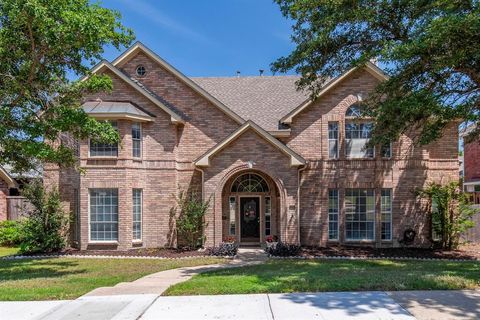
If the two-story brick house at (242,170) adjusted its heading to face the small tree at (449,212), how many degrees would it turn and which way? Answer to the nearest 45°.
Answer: approximately 90° to its left

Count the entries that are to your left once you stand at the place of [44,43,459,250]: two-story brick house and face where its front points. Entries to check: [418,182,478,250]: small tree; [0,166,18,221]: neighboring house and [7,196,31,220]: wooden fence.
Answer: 1

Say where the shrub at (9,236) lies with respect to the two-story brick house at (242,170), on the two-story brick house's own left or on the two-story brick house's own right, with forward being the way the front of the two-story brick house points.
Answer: on the two-story brick house's own right

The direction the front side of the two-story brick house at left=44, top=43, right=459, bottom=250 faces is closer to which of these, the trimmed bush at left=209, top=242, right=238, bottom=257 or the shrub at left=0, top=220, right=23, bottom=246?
the trimmed bush

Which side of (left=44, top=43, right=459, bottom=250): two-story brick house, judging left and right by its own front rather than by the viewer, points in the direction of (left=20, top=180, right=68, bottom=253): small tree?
right

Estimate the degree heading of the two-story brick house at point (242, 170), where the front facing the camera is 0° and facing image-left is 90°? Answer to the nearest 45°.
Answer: approximately 0°

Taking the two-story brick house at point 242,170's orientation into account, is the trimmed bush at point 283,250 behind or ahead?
ahead

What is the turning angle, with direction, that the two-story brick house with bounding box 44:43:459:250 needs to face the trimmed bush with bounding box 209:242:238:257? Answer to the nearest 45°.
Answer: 0° — it already faces it
